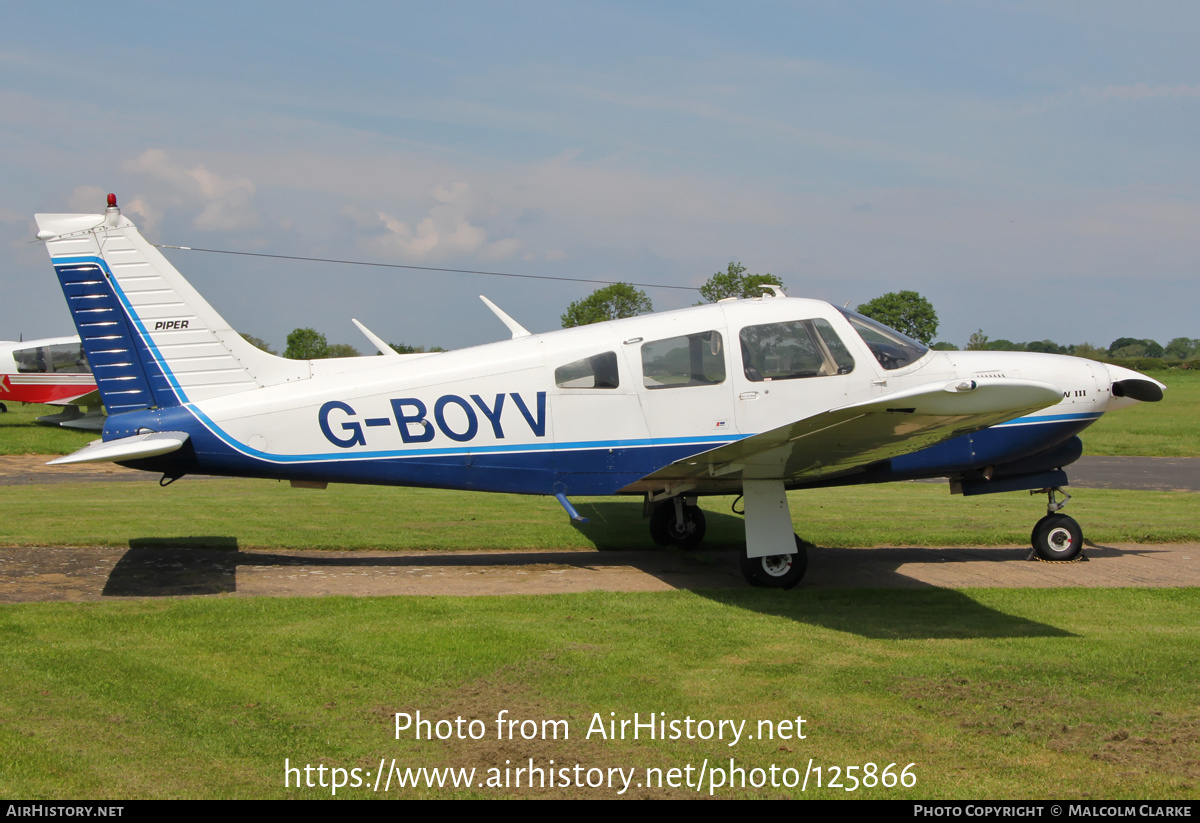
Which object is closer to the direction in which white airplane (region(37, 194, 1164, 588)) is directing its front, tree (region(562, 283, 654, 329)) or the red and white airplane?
the tree

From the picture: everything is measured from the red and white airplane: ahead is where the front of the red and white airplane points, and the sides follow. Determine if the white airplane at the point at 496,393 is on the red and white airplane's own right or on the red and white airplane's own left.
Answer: on the red and white airplane's own right

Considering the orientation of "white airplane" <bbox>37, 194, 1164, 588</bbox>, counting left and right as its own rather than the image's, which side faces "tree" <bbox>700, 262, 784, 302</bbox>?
left

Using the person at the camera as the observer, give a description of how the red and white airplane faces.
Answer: facing to the right of the viewer

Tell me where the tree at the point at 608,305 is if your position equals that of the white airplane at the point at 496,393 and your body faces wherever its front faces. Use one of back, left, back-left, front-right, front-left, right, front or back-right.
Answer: left

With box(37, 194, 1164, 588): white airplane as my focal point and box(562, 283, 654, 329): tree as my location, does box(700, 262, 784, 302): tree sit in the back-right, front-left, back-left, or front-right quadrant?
front-left

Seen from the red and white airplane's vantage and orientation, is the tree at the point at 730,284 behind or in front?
in front

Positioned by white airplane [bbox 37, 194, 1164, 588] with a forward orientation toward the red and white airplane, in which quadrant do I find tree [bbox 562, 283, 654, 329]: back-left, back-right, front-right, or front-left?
front-right

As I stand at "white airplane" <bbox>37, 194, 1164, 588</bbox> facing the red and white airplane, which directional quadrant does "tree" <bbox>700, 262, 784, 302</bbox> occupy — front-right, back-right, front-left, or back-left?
front-right

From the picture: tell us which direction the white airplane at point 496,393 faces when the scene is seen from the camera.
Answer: facing to the right of the viewer

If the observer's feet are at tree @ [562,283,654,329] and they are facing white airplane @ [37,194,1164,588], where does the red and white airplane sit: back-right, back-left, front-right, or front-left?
front-right

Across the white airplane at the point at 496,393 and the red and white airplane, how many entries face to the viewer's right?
2
